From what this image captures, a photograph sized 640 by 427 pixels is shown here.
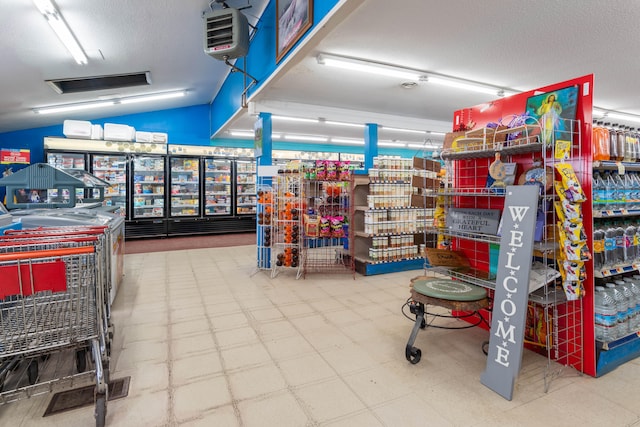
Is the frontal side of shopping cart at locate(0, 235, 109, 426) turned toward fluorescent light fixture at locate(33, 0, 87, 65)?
yes

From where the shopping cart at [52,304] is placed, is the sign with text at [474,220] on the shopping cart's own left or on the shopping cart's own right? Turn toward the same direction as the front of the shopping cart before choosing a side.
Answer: on the shopping cart's own right

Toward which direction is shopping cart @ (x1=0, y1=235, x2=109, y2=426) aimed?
away from the camera

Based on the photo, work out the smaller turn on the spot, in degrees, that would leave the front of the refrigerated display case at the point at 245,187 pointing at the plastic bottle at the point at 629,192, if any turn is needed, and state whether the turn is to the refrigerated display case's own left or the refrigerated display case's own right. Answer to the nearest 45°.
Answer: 0° — it already faces it

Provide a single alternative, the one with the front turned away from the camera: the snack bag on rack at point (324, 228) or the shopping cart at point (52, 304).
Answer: the shopping cart

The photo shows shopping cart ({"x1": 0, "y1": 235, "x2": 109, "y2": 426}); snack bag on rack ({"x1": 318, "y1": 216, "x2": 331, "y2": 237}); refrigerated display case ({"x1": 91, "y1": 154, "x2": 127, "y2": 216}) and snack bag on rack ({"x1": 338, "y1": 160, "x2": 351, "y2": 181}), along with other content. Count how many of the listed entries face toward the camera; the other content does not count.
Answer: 3
